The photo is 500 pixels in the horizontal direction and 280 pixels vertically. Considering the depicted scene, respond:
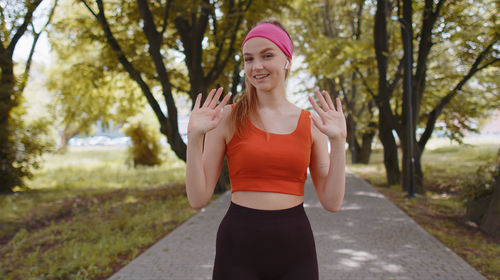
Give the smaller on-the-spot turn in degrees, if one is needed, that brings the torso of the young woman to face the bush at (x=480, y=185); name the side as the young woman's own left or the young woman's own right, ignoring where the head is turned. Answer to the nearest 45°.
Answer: approximately 135° to the young woman's own left

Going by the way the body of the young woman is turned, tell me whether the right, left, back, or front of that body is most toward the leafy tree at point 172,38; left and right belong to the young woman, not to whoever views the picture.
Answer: back

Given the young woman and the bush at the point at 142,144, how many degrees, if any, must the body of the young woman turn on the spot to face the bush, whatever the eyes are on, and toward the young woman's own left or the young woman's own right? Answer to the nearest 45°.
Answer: approximately 180°

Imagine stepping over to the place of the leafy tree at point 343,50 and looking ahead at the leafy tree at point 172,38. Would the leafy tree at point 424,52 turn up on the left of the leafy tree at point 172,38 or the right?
left

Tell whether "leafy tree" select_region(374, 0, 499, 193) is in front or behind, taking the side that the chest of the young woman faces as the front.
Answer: behind

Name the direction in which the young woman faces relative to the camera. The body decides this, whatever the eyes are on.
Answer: toward the camera

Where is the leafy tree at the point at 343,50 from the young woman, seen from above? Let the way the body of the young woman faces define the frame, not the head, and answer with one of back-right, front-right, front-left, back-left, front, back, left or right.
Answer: back
